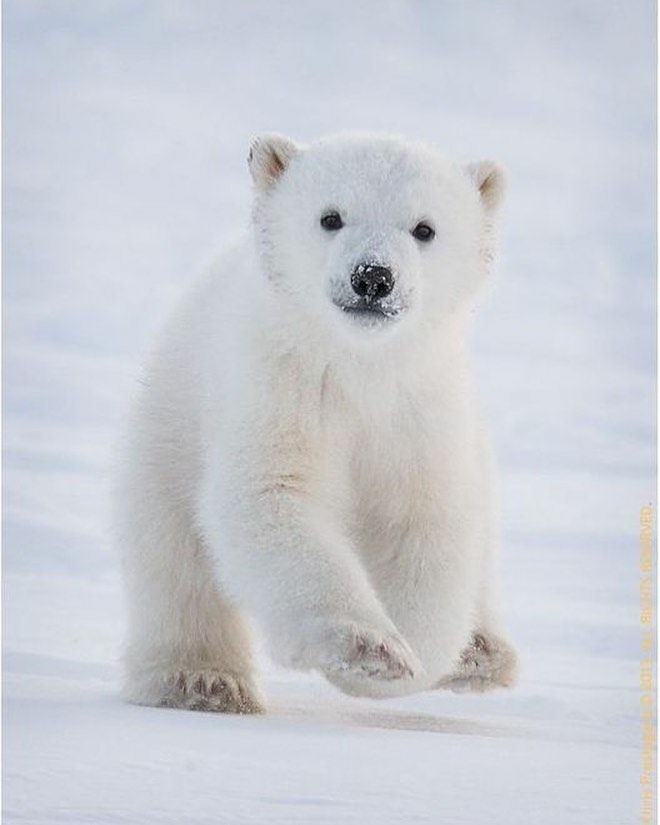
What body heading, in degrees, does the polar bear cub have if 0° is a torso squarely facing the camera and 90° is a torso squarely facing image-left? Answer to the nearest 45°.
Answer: approximately 0°
